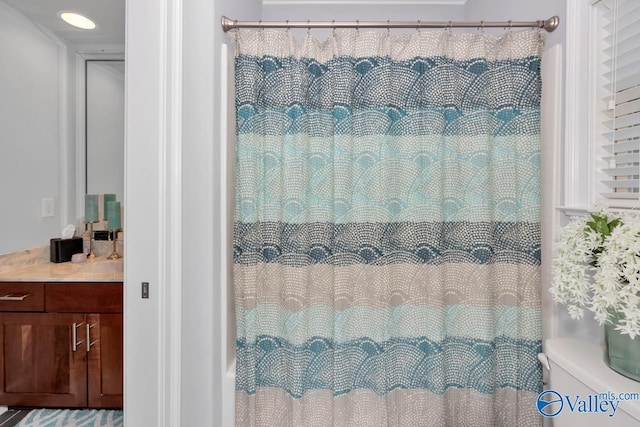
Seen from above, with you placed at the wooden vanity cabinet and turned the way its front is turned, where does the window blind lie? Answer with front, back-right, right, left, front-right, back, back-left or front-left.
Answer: front-left

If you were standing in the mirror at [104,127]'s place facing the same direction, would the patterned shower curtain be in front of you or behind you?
in front

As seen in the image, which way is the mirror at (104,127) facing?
toward the camera

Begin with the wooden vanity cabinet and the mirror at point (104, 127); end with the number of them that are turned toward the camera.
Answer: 2

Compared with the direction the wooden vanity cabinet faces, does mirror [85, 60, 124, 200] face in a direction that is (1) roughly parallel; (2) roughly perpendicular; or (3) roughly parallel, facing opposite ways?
roughly parallel

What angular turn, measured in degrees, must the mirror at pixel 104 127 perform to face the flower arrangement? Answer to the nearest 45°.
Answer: approximately 45° to its left

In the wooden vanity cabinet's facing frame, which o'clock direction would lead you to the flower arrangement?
The flower arrangement is roughly at 11 o'clock from the wooden vanity cabinet.
